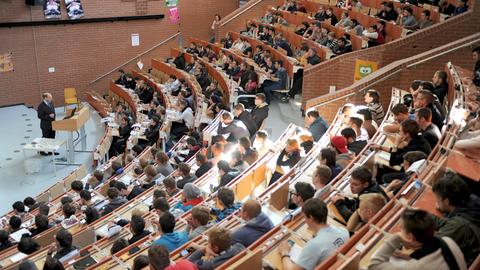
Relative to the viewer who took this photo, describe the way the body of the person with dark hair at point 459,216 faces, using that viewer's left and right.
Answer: facing to the left of the viewer

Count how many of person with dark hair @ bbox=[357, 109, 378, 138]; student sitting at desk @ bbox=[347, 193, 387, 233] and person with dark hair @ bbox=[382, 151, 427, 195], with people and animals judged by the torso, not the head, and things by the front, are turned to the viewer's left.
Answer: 3

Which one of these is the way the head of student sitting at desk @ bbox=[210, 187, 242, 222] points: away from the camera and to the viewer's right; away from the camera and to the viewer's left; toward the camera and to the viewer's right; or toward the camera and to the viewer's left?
away from the camera and to the viewer's left

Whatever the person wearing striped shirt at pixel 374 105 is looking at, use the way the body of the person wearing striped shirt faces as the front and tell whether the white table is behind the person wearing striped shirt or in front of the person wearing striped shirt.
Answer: in front

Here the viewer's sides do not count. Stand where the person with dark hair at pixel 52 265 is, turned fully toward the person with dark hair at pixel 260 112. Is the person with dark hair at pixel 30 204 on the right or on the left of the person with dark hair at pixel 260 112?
left

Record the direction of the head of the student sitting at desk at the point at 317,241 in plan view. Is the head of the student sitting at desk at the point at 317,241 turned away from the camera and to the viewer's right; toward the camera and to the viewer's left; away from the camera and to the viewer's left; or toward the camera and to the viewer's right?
away from the camera and to the viewer's left

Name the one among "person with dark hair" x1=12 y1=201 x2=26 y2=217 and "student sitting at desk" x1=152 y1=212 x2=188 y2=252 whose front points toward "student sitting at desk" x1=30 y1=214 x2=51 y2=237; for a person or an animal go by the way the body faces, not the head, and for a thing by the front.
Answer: "student sitting at desk" x1=152 y1=212 x2=188 y2=252

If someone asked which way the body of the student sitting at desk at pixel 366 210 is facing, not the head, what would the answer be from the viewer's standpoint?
to the viewer's left

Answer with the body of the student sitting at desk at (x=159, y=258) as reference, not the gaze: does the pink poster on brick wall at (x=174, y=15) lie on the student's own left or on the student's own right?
on the student's own right

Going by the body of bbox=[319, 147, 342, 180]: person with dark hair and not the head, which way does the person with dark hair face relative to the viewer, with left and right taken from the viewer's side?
facing to the left of the viewer

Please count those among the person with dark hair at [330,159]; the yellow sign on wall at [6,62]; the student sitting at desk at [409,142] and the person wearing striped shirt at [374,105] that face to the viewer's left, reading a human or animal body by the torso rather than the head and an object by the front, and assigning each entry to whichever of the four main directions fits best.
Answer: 3

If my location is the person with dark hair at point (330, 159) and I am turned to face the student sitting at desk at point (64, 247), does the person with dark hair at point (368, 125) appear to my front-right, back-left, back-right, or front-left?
back-right

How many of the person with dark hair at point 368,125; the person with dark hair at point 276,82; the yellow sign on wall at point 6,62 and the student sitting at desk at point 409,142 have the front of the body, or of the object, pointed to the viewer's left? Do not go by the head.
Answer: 3

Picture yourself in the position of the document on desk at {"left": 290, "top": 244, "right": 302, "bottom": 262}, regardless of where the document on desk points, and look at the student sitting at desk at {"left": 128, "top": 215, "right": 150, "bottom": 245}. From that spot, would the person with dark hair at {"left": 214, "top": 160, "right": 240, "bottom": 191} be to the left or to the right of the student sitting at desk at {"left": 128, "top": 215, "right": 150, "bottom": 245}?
right

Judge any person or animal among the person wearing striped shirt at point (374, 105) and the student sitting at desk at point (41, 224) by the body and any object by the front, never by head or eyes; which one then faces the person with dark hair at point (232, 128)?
the person wearing striped shirt

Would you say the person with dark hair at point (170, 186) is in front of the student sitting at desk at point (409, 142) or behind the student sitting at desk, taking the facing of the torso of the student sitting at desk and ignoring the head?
in front

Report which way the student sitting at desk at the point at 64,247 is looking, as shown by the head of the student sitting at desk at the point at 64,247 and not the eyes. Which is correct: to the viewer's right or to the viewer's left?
to the viewer's left
